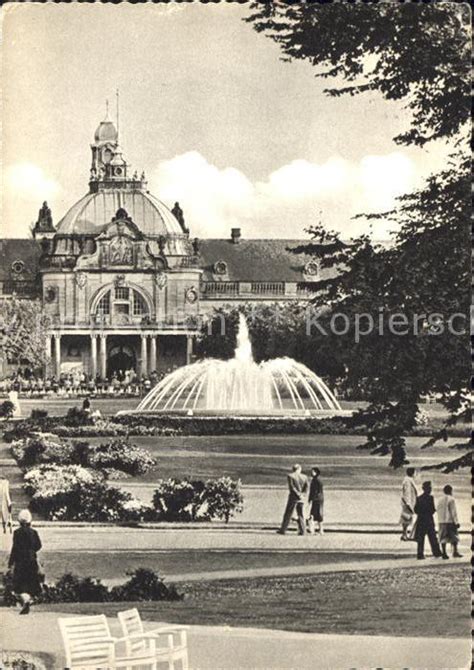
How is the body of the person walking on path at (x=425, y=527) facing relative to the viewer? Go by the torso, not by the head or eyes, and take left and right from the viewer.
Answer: facing away from the viewer

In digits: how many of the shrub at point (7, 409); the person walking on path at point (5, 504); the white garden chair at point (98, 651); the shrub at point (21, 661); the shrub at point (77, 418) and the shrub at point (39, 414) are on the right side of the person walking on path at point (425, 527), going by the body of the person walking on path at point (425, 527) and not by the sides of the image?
0

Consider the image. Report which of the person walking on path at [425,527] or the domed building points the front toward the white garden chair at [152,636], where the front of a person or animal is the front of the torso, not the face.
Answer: the domed building

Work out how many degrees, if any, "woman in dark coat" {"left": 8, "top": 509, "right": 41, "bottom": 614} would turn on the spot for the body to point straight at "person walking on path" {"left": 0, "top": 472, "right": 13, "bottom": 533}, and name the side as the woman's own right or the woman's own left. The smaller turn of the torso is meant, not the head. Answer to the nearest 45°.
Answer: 0° — they already face them

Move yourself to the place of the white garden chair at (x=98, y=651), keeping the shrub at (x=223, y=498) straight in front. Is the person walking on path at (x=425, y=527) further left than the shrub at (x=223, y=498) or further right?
right

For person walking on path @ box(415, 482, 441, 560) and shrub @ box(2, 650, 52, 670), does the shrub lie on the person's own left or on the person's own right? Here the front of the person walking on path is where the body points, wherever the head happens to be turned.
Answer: on the person's own left

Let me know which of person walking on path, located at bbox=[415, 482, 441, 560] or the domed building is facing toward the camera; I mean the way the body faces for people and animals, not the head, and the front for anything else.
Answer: the domed building

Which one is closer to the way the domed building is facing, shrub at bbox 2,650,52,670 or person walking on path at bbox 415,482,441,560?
the shrub

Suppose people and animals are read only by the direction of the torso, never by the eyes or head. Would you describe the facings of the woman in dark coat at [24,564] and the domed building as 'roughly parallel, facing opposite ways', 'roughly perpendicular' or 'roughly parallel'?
roughly parallel, facing opposite ways

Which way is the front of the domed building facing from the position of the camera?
facing the viewer

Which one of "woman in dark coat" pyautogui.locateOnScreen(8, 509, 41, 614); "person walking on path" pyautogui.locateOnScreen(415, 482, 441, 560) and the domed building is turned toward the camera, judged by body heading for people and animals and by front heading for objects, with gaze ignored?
the domed building

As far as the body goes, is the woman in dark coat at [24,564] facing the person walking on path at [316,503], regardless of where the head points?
no

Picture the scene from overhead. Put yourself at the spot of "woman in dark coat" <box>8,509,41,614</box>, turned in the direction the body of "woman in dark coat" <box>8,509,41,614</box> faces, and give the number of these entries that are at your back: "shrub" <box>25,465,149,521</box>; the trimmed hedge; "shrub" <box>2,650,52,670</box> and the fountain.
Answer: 1

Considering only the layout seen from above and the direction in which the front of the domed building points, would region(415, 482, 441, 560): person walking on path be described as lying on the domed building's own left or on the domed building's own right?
on the domed building's own left

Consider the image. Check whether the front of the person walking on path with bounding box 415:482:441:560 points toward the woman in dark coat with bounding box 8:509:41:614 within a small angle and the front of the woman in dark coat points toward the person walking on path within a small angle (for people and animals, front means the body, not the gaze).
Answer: no

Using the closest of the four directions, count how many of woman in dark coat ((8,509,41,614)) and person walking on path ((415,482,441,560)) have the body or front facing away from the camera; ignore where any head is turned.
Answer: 2

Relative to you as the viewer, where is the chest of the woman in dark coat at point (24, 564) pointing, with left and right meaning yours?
facing away from the viewer
